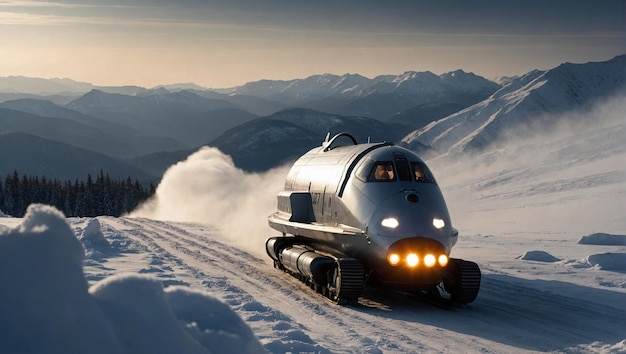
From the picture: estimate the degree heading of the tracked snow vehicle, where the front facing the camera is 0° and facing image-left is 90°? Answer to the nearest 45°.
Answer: approximately 315°
